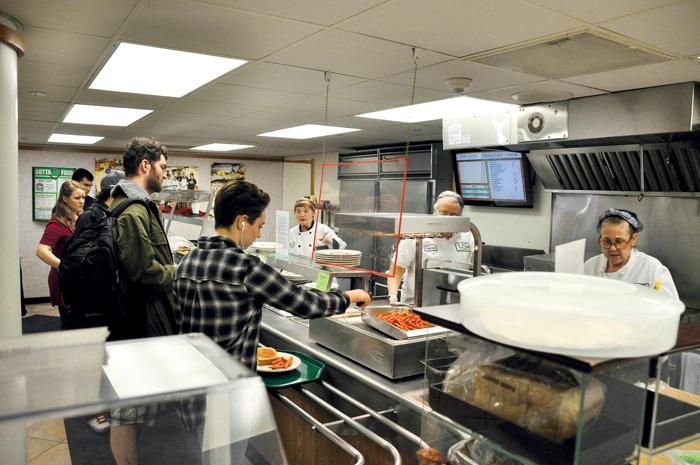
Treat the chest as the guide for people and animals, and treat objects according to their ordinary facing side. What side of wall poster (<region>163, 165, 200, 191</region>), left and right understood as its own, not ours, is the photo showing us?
front

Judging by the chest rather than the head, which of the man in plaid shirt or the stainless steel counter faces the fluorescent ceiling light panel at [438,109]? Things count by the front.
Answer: the man in plaid shirt

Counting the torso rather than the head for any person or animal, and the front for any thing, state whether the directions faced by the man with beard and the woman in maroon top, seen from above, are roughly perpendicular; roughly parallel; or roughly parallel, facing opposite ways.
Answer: roughly parallel

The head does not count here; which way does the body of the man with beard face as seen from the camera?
to the viewer's right

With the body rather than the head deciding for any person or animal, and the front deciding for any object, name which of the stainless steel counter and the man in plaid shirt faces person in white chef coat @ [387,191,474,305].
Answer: the man in plaid shirt

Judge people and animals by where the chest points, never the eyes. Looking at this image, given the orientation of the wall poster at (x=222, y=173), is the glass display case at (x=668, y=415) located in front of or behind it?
in front

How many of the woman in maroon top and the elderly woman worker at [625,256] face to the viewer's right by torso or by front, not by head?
1

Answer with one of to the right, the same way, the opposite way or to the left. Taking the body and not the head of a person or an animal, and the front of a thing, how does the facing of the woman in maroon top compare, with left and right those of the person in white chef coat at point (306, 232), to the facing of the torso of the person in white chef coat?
to the left

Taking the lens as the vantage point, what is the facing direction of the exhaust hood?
facing the viewer and to the left of the viewer

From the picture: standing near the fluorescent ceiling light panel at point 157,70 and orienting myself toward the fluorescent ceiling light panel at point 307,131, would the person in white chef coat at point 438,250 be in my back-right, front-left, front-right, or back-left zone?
front-right

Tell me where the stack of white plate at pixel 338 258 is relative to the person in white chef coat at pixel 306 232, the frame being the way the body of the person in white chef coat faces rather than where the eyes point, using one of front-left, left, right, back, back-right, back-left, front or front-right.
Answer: front-left

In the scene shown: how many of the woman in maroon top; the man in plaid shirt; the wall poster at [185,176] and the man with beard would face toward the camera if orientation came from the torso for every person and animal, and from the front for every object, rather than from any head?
1

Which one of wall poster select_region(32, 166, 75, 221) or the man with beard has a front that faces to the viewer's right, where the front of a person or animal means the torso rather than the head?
the man with beard

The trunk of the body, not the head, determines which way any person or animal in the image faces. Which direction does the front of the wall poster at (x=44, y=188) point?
toward the camera

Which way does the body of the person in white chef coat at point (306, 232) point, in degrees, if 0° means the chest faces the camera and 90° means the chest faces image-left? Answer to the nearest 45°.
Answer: approximately 45°

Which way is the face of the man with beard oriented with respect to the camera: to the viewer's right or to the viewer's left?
to the viewer's right

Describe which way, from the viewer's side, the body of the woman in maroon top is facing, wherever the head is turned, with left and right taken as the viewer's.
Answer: facing to the right of the viewer

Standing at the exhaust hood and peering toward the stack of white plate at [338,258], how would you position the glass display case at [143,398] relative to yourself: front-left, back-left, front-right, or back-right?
front-left

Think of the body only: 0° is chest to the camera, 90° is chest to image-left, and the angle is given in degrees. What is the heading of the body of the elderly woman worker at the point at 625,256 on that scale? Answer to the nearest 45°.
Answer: approximately 45°

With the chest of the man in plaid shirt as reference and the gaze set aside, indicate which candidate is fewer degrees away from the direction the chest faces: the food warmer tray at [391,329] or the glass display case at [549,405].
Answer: the food warmer tray
